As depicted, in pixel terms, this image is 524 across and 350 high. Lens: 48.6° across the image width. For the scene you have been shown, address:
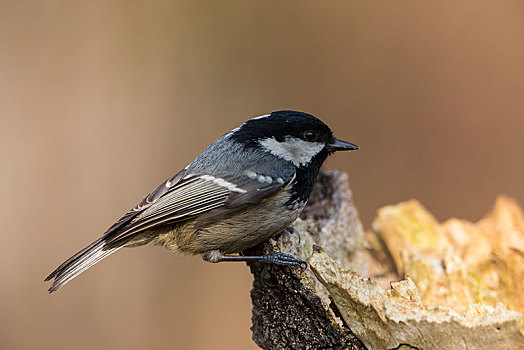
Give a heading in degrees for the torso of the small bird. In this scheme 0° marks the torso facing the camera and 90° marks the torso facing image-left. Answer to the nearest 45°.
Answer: approximately 270°
